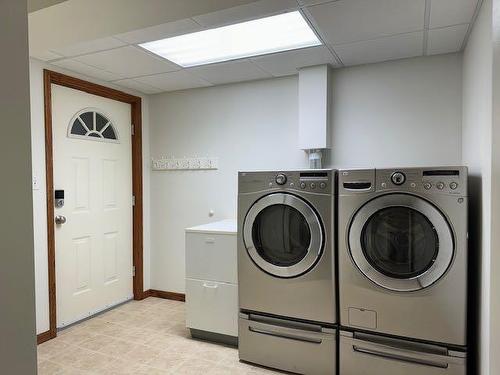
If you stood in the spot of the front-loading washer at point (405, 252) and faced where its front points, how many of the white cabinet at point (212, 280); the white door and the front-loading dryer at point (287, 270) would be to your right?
3

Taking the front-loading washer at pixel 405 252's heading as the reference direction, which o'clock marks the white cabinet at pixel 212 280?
The white cabinet is roughly at 3 o'clock from the front-loading washer.

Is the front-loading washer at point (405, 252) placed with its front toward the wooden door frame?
no

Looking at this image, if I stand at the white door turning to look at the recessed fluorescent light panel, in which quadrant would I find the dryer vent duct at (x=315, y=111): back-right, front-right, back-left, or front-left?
front-left

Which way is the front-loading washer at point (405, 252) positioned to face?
toward the camera

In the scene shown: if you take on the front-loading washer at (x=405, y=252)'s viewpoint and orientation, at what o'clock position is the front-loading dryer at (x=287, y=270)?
the front-loading dryer at (x=287, y=270) is roughly at 3 o'clock from the front-loading washer at (x=405, y=252).

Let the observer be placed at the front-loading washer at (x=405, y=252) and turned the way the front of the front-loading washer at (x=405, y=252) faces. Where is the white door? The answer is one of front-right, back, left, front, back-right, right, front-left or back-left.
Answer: right

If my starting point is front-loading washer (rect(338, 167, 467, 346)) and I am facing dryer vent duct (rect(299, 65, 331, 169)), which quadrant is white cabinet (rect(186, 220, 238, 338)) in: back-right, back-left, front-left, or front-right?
front-left

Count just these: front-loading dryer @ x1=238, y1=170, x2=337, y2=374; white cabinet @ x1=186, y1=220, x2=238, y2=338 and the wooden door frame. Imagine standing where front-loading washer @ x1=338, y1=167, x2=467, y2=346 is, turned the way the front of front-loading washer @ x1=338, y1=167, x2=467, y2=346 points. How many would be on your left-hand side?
0
